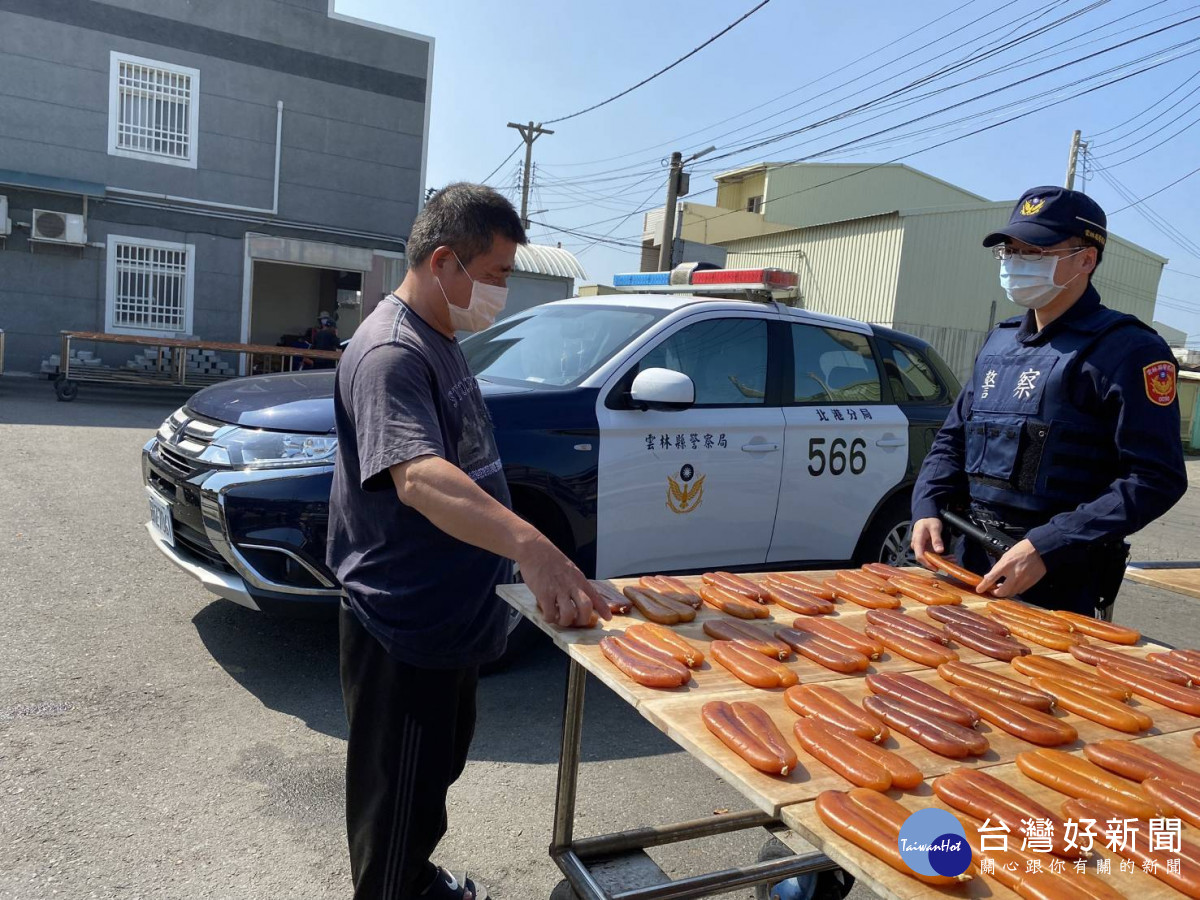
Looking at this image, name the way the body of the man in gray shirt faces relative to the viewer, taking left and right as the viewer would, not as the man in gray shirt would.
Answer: facing to the right of the viewer

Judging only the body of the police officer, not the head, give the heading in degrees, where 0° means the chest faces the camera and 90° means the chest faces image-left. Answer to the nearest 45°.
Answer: approximately 45°

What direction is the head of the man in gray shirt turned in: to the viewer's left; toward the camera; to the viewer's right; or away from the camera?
to the viewer's right

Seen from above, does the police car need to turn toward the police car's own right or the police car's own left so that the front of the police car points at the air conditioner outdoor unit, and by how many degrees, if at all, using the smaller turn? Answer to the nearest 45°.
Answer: approximately 90° to the police car's own right

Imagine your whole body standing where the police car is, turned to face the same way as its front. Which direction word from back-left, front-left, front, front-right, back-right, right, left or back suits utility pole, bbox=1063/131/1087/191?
back

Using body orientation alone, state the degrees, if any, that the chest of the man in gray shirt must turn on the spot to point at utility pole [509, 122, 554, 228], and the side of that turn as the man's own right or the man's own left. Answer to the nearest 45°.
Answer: approximately 90° to the man's own left

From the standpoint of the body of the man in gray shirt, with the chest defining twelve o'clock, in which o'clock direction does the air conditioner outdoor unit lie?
The air conditioner outdoor unit is roughly at 8 o'clock from the man in gray shirt.

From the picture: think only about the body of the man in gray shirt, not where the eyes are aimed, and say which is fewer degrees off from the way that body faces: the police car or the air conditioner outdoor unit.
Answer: the police car

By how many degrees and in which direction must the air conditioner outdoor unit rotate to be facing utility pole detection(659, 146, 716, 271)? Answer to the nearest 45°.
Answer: approximately 90° to its left

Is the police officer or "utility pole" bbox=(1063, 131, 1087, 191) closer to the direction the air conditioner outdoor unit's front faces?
the police officer

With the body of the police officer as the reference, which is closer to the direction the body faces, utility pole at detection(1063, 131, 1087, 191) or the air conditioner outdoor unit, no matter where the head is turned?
the air conditioner outdoor unit

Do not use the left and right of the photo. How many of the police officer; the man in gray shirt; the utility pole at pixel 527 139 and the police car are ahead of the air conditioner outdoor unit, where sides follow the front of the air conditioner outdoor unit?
3

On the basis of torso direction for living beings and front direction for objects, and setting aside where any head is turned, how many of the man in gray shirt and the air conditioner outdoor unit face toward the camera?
1

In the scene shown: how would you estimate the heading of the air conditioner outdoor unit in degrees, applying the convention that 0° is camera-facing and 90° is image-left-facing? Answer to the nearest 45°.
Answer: approximately 0°

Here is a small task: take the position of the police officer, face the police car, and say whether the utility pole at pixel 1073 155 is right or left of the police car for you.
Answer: right
